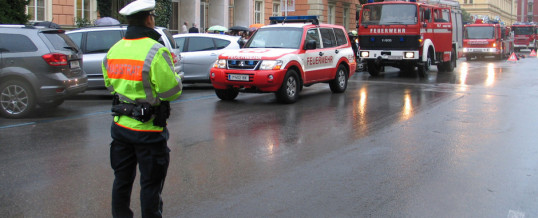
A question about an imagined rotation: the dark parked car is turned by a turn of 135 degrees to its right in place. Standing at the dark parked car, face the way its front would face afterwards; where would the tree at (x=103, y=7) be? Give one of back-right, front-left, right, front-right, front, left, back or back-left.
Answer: left

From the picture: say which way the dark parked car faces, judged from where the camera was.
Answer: facing away from the viewer and to the left of the viewer

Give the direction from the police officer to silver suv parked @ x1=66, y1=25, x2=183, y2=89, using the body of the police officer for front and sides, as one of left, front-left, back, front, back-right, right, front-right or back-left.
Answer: front-left

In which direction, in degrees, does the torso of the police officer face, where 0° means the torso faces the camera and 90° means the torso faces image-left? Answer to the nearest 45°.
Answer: approximately 225°

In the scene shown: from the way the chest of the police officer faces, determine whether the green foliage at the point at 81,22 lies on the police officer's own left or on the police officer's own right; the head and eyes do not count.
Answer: on the police officer's own left

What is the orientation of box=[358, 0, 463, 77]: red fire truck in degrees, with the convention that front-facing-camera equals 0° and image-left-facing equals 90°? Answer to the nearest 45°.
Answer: approximately 45°

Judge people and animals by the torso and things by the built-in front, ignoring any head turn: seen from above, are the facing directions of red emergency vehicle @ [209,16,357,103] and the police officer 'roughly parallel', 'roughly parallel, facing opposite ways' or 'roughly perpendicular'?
roughly parallel, facing opposite ways

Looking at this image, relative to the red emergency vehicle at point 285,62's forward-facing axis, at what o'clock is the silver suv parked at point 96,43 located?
The silver suv parked is roughly at 2 o'clock from the red emergency vehicle.

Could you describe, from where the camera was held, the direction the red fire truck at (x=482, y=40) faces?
facing the viewer and to the left of the viewer

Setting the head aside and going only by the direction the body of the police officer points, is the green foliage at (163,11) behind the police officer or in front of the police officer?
in front

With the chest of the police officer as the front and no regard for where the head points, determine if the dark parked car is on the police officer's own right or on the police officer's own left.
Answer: on the police officer's own left

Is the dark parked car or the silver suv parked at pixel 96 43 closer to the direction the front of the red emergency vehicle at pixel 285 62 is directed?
the dark parked car
